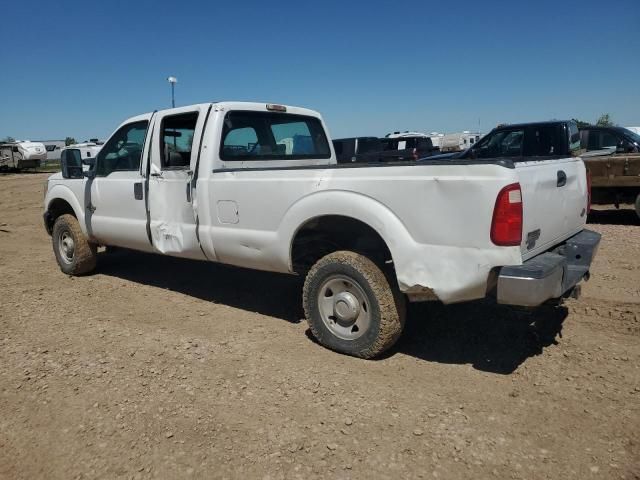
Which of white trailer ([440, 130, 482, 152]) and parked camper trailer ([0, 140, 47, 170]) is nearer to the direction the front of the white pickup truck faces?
the parked camper trailer

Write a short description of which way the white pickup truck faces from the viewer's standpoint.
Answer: facing away from the viewer and to the left of the viewer

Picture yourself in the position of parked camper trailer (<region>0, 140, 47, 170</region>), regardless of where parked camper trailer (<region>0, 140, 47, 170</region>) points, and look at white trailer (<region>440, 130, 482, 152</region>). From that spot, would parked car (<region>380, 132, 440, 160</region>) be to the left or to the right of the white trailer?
right

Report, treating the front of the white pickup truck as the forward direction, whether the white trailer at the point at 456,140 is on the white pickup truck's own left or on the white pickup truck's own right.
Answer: on the white pickup truck's own right
